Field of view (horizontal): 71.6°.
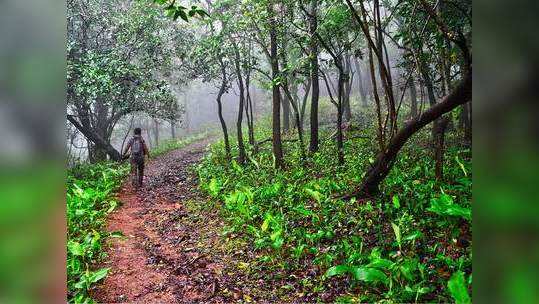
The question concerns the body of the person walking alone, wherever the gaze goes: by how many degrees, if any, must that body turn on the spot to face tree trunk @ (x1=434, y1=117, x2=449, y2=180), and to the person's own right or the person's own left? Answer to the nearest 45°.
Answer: approximately 135° to the person's own right

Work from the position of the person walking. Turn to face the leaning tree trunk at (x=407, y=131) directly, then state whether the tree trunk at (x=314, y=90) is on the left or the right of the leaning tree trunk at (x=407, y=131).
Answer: left

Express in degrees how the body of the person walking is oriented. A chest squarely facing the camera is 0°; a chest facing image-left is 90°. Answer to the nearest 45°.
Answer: approximately 180°

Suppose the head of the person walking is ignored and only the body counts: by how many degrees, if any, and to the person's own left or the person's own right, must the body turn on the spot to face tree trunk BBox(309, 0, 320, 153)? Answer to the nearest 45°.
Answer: approximately 90° to the person's own right
